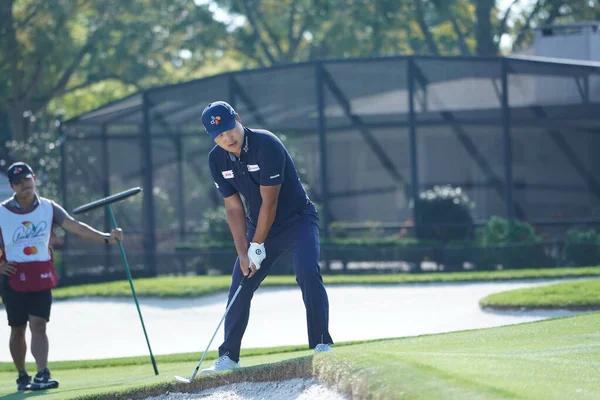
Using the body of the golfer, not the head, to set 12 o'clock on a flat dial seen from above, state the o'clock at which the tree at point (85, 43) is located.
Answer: The tree is roughly at 4 o'clock from the golfer.

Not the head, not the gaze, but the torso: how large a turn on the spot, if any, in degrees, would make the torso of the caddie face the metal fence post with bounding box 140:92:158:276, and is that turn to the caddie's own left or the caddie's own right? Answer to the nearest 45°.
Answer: approximately 180°

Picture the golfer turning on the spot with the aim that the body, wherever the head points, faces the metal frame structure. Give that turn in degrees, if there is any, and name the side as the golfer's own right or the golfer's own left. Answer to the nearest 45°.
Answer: approximately 135° to the golfer's own right

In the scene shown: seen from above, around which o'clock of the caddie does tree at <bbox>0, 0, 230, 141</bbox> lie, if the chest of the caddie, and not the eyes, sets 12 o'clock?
The tree is roughly at 6 o'clock from the caddie.

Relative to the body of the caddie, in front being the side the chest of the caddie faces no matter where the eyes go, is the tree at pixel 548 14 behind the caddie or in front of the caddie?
behind

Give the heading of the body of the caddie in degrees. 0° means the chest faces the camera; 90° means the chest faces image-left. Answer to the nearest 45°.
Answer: approximately 0°

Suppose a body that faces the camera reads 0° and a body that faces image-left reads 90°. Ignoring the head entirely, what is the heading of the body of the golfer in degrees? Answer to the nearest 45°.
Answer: approximately 45°
